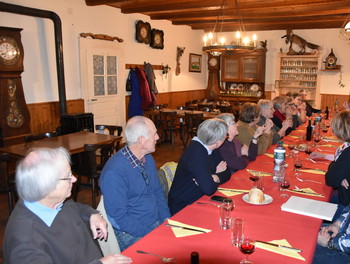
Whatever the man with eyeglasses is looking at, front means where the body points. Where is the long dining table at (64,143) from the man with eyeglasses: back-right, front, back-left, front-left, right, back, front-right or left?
back-left

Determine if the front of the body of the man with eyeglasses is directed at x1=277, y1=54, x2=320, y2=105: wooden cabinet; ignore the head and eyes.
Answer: no

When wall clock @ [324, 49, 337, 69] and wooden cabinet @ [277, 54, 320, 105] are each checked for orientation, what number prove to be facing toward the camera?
2

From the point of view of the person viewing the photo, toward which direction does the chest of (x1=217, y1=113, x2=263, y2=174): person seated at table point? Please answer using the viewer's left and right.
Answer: facing the viewer and to the right of the viewer

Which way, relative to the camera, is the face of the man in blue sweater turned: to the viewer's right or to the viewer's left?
to the viewer's right

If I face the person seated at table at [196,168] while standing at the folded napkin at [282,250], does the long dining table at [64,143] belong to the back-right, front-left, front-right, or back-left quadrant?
front-left

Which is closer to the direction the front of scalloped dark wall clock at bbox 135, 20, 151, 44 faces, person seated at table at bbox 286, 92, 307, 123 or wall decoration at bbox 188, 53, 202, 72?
the person seated at table

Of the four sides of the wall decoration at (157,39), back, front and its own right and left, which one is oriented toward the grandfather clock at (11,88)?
right

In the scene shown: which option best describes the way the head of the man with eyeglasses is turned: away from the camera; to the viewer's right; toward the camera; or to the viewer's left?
to the viewer's right

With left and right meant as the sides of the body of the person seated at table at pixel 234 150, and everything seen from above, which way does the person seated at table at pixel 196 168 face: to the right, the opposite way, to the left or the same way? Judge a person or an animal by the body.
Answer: the same way

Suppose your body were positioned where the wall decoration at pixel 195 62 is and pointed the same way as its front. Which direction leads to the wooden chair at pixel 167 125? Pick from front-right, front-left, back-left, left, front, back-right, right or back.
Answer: front-right

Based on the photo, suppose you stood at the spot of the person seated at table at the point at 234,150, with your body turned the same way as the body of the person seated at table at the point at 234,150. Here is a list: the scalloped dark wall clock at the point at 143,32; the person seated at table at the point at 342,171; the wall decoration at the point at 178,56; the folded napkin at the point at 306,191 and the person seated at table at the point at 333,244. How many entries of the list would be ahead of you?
3

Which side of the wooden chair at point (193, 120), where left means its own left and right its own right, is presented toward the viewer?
back

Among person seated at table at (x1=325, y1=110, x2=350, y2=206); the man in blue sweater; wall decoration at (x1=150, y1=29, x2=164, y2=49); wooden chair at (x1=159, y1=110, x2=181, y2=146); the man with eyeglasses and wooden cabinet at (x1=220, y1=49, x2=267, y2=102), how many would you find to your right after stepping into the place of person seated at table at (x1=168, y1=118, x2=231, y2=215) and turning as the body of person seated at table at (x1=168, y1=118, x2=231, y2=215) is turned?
2

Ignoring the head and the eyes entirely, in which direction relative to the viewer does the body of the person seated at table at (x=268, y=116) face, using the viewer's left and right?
facing to the right of the viewer

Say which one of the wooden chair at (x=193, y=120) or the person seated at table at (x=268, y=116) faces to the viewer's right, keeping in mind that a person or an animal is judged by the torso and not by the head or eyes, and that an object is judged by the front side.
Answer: the person seated at table

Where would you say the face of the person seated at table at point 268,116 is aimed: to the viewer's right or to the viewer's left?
to the viewer's right

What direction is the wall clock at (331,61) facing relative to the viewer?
toward the camera

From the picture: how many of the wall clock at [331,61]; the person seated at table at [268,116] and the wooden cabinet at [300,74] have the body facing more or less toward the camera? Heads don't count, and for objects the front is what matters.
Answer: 2

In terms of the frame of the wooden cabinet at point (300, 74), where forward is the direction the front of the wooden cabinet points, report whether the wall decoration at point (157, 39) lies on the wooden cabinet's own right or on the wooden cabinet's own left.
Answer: on the wooden cabinet's own right
